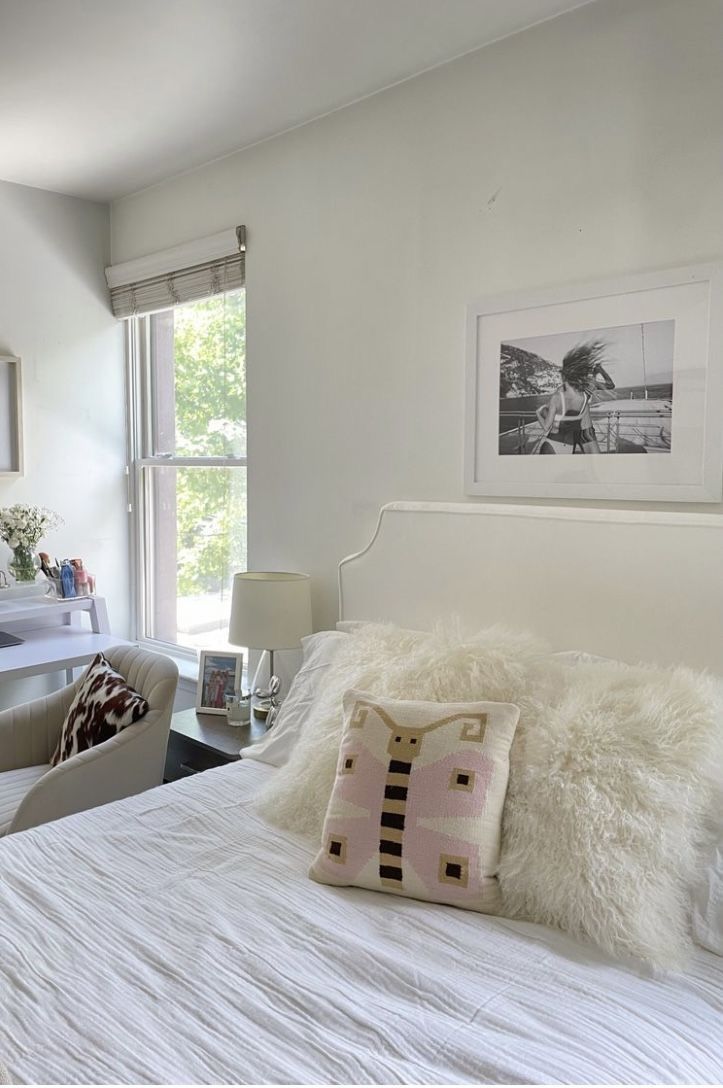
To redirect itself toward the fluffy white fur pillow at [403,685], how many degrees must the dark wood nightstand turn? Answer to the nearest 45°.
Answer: approximately 90° to its left

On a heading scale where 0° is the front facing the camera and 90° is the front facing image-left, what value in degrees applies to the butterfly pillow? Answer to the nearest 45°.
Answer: approximately 45°

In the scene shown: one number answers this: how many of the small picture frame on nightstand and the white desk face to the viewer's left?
0

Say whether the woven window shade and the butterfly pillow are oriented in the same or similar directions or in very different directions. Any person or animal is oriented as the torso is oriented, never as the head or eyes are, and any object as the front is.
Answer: same or similar directions

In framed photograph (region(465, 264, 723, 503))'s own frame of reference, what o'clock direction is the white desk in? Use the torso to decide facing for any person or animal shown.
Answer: The white desk is roughly at 2 o'clock from the framed photograph.

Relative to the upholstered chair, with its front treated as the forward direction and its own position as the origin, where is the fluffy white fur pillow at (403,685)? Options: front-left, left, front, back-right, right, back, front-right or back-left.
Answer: left

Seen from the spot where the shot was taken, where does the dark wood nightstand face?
facing the viewer and to the left of the viewer

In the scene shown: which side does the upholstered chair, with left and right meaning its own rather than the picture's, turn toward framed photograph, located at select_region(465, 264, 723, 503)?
left

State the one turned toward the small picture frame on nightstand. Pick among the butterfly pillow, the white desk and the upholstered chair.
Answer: the white desk

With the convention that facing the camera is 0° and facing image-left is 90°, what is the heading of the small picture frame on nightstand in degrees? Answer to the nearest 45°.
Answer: approximately 0°

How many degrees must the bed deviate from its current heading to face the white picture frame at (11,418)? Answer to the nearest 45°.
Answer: approximately 90° to its right

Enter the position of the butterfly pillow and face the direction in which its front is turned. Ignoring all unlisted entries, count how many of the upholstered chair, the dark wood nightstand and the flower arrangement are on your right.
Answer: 3

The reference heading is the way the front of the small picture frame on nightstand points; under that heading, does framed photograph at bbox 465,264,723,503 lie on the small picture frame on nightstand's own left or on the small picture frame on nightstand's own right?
on the small picture frame on nightstand's own left

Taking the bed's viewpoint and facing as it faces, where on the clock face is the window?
The window is roughly at 4 o'clock from the bed.

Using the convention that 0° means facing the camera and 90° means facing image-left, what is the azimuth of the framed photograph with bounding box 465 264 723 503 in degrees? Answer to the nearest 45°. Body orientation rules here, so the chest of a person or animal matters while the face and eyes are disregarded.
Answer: approximately 45°
